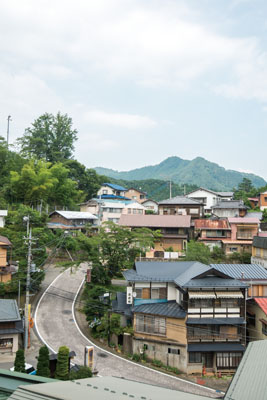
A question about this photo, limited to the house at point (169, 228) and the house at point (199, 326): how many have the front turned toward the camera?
2

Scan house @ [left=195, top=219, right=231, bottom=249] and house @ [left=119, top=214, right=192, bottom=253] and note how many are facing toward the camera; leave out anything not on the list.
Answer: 2

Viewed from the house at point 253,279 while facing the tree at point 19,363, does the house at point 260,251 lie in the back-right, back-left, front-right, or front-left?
back-right

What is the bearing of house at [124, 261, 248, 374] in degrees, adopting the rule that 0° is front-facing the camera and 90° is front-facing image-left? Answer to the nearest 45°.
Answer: approximately 0°

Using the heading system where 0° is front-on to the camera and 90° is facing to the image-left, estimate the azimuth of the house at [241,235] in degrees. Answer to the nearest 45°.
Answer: approximately 0°

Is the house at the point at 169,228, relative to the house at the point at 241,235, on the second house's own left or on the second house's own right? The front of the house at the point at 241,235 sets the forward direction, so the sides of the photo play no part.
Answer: on the second house's own right

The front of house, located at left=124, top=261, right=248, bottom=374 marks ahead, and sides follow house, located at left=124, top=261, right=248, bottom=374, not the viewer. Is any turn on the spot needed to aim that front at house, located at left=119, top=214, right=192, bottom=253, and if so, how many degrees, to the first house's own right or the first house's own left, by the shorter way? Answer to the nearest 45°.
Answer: approximately 180°
